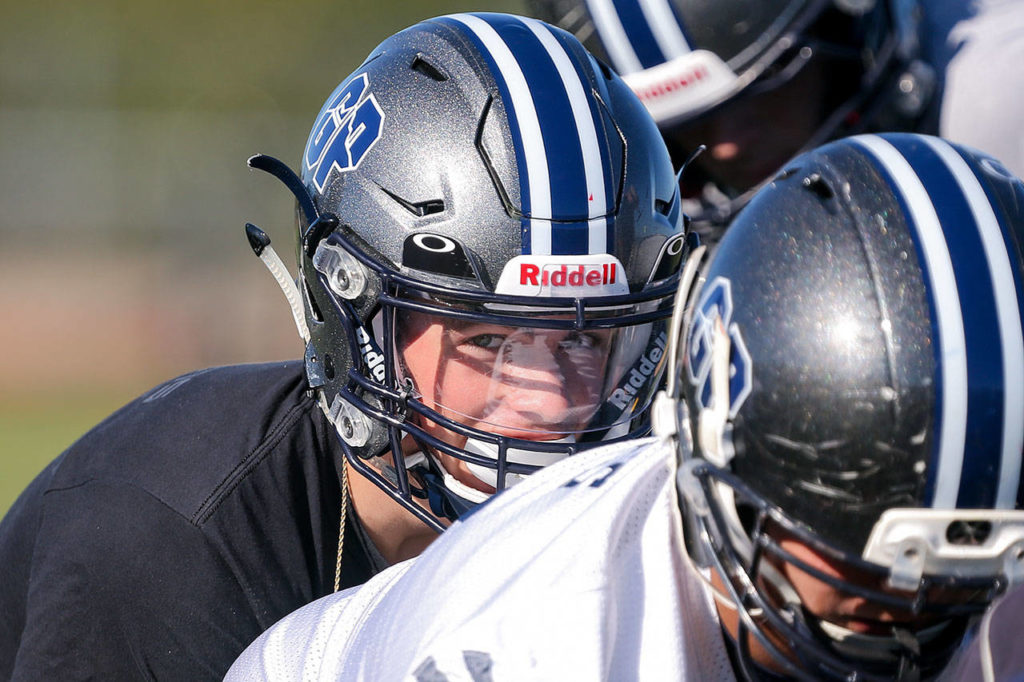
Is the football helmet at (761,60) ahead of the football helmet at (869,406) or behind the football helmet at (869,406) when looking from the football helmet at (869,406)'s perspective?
behind

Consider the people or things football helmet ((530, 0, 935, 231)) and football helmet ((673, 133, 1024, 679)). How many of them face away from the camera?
0

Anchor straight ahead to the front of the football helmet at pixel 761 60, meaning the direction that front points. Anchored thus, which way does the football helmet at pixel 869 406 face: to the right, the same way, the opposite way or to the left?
to the left

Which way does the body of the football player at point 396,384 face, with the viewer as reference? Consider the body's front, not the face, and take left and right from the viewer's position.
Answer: facing the viewer and to the right of the viewer

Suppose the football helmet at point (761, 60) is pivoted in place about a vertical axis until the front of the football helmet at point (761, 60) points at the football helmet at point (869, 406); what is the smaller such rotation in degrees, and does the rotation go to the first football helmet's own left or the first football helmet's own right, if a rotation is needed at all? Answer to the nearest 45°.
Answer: approximately 45° to the first football helmet's own left

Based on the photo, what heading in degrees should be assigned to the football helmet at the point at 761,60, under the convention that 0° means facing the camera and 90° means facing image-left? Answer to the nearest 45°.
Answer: approximately 45°

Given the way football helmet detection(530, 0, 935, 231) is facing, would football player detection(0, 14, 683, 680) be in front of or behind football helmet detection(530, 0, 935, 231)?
in front

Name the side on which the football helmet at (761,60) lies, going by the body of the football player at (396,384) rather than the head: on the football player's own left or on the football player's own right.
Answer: on the football player's own left

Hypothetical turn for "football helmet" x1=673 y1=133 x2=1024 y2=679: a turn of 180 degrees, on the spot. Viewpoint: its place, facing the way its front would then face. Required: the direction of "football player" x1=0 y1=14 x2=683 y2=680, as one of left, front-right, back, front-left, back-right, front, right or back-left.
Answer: front
